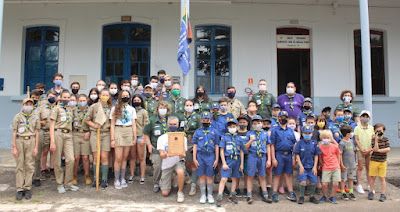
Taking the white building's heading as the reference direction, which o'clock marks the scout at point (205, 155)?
The scout is roughly at 12 o'clock from the white building.

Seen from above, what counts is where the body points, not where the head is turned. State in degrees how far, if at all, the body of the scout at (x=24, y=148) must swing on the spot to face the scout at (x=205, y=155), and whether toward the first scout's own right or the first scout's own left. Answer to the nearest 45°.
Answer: approximately 45° to the first scout's own left

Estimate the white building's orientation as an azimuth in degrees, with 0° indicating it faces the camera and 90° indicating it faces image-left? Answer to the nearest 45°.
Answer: approximately 0°

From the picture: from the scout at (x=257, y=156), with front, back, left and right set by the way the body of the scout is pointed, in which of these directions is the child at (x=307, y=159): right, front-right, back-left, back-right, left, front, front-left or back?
left

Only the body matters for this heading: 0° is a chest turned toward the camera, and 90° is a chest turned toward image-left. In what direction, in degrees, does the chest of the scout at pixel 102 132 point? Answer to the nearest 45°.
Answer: approximately 0°
